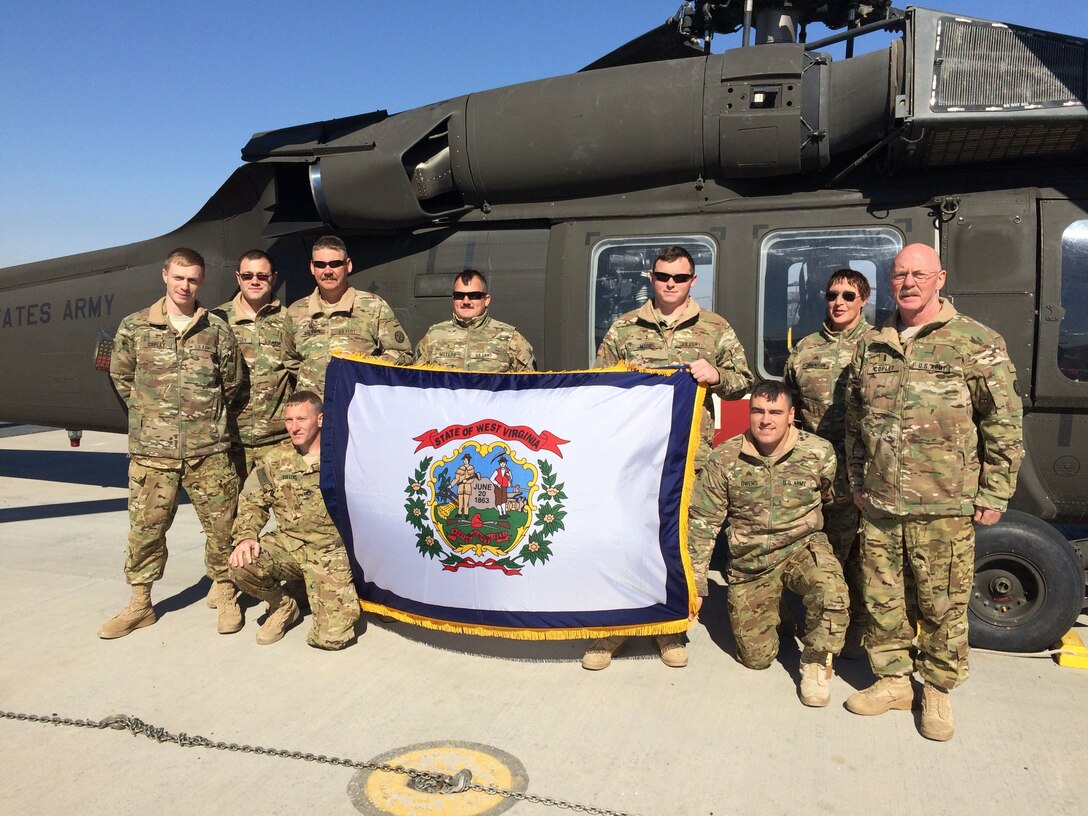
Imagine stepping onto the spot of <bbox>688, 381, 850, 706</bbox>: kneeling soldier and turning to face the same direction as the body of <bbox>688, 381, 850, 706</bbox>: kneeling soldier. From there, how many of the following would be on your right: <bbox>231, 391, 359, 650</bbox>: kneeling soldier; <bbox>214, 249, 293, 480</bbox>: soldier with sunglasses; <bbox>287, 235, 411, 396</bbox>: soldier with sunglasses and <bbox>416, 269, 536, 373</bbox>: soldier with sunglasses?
4

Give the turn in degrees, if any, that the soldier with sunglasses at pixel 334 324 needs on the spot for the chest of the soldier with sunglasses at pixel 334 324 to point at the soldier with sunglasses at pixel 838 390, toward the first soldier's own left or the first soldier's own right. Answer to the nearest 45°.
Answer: approximately 45° to the first soldier's own left

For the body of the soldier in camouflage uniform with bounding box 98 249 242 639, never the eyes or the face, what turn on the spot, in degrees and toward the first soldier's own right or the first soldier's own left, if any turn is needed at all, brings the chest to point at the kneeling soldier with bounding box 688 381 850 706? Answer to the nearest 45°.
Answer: approximately 45° to the first soldier's own left

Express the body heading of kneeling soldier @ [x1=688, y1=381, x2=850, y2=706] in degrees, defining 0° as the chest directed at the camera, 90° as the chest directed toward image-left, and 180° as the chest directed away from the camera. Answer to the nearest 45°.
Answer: approximately 0°

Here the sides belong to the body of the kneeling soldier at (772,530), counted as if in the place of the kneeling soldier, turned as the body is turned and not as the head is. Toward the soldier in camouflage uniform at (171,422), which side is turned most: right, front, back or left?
right

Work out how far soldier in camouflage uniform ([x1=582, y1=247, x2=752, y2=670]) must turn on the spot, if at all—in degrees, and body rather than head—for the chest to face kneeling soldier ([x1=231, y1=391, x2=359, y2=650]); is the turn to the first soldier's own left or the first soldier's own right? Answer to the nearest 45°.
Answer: approximately 90° to the first soldier's own right

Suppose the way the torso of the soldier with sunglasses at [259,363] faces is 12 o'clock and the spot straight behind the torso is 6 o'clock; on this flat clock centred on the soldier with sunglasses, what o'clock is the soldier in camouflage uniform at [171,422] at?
The soldier in camouflage uniform is roughly at 2 o'clock from the soldier with sunglasses.

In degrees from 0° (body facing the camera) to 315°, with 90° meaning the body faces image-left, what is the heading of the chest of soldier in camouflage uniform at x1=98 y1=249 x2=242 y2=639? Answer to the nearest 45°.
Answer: approximately 0°

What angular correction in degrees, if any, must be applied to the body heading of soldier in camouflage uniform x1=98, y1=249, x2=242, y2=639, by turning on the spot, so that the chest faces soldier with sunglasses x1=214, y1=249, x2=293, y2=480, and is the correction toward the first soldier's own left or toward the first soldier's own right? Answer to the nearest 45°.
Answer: approximately 135° to the first soldier's own left
